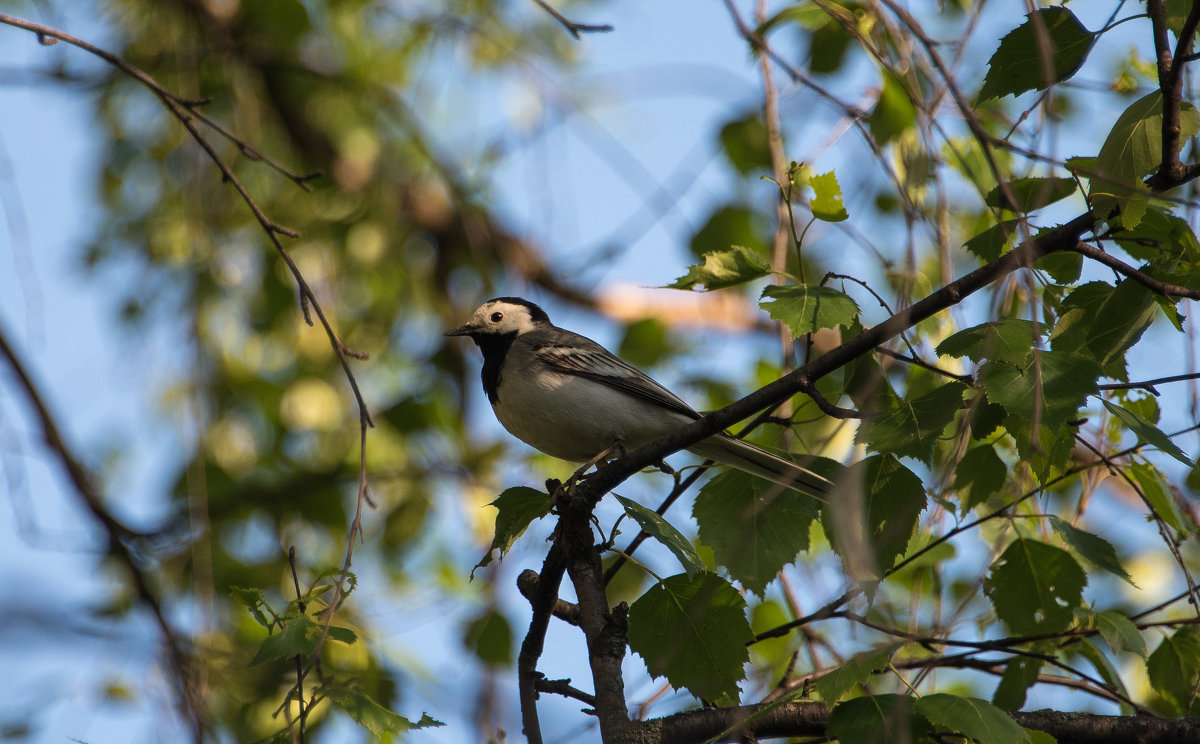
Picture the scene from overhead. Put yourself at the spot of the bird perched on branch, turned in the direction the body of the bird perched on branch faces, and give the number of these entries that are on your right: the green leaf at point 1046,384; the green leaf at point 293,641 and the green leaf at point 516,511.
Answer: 1

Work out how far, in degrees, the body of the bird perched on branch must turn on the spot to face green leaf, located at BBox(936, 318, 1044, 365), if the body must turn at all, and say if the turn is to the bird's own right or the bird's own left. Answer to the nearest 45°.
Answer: approximately 135° to the bird's own left

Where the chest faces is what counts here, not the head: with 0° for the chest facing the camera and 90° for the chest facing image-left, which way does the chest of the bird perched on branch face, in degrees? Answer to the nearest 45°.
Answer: approximately 90°

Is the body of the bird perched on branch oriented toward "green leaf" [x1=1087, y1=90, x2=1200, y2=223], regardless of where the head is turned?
no
